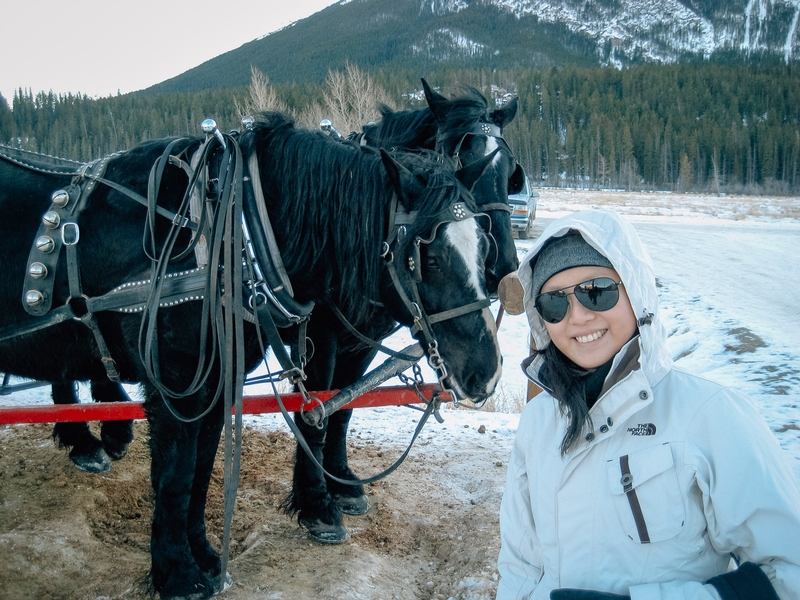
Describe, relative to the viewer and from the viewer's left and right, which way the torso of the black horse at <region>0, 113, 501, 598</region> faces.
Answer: facing to the right of the viewer

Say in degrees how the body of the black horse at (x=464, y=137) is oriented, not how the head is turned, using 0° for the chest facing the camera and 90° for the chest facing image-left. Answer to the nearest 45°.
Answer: approximately 315°

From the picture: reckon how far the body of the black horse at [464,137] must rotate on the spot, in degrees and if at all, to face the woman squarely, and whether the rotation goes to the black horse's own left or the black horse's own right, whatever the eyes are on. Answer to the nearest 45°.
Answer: approximately 45° to the black horse's own right

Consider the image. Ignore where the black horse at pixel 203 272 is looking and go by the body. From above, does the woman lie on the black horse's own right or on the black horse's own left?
on the black horse's own right

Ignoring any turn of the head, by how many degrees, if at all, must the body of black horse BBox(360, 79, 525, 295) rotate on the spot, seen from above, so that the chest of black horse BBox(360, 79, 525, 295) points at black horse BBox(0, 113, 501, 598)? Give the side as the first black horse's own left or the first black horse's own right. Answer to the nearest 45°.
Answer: approximately 90° to the first black horse's own right
